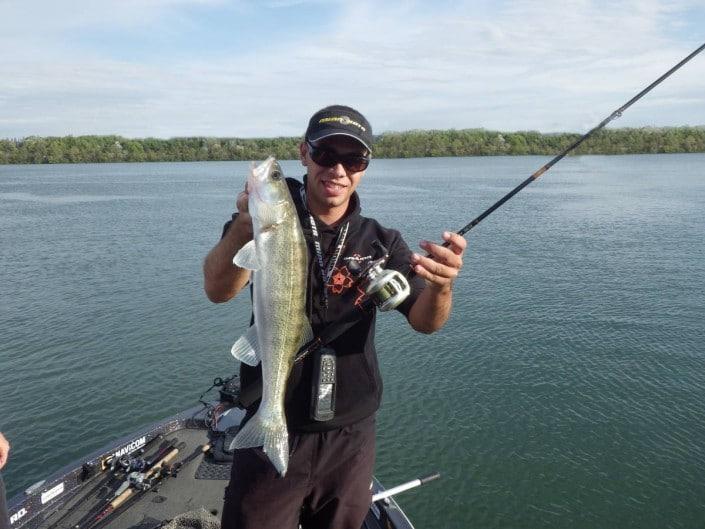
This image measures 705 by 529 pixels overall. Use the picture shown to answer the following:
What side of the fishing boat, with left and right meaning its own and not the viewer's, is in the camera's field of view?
back

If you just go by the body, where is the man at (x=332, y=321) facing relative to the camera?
toward the camera

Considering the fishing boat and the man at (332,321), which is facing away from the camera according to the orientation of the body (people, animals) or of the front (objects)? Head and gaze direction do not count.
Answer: the fishing boat

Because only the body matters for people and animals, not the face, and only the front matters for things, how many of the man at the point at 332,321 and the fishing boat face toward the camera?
1

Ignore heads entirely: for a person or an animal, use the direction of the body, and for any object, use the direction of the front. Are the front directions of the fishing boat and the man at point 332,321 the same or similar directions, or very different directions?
very different directions
